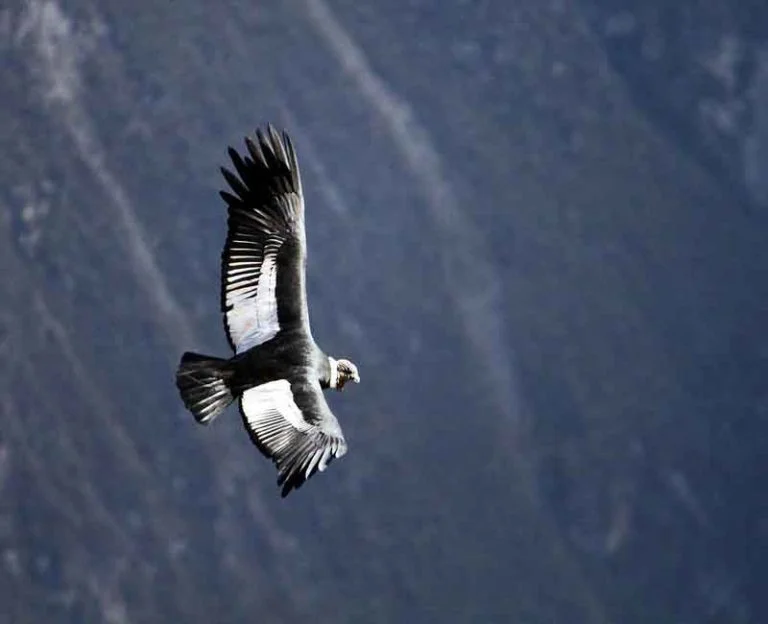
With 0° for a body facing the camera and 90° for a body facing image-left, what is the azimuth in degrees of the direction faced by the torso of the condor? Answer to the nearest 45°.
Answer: approximately 270°
